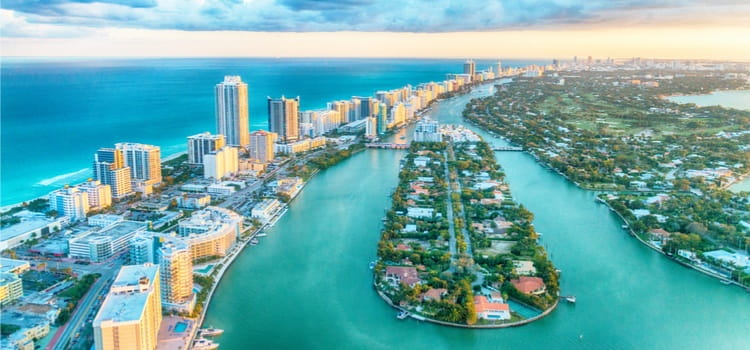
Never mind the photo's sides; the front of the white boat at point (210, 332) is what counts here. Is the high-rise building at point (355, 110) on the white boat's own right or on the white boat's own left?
on the white boat's own left

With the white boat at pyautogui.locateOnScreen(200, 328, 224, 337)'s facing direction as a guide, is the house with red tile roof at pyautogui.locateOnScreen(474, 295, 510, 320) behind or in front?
in front

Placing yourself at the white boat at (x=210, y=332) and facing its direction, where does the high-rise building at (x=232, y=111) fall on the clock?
The high-rise building is roughly at 9 o'clock from the white boat.

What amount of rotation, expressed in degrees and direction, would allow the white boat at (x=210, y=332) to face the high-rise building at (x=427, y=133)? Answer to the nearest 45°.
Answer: approximately 45° to its left

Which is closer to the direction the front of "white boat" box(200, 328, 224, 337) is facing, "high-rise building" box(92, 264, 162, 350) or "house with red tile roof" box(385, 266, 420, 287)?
the house with red tile roof

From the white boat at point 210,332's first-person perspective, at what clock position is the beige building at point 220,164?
The beige building is roughly at 9 o'clock from the white boat.

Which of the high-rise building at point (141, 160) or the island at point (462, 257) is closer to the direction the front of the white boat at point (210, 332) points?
the island

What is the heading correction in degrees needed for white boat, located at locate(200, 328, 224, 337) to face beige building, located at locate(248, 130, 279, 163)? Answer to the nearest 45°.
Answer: approximately 90° to its left

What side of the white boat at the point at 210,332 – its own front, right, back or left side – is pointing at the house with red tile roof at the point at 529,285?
front

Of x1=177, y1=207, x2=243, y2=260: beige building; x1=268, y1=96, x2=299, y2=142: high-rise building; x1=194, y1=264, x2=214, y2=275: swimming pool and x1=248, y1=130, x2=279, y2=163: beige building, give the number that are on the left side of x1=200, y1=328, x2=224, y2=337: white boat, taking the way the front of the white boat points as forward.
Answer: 4

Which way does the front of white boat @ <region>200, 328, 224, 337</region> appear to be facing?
to the viewer's right

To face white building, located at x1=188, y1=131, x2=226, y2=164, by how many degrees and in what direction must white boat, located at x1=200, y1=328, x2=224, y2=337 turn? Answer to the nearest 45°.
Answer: approximately 90° to its left

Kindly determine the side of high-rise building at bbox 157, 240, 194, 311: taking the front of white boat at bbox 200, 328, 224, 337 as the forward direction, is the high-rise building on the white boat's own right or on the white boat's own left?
on the white boat's own left
